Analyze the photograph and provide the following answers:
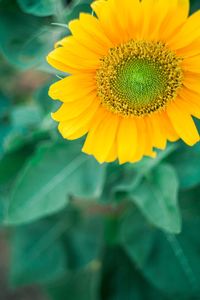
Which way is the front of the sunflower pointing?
toward the camera

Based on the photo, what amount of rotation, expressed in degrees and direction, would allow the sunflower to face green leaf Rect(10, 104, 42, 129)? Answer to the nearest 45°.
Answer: approximately 135° to its right
